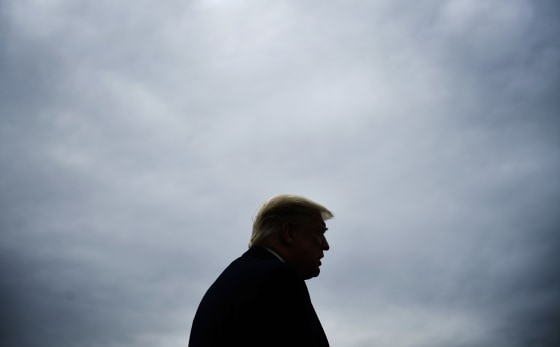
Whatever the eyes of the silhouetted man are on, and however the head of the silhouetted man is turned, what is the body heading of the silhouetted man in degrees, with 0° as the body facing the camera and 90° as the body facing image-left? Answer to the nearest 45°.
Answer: approximately 270°

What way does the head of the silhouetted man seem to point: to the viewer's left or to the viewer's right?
to the viewer's right
